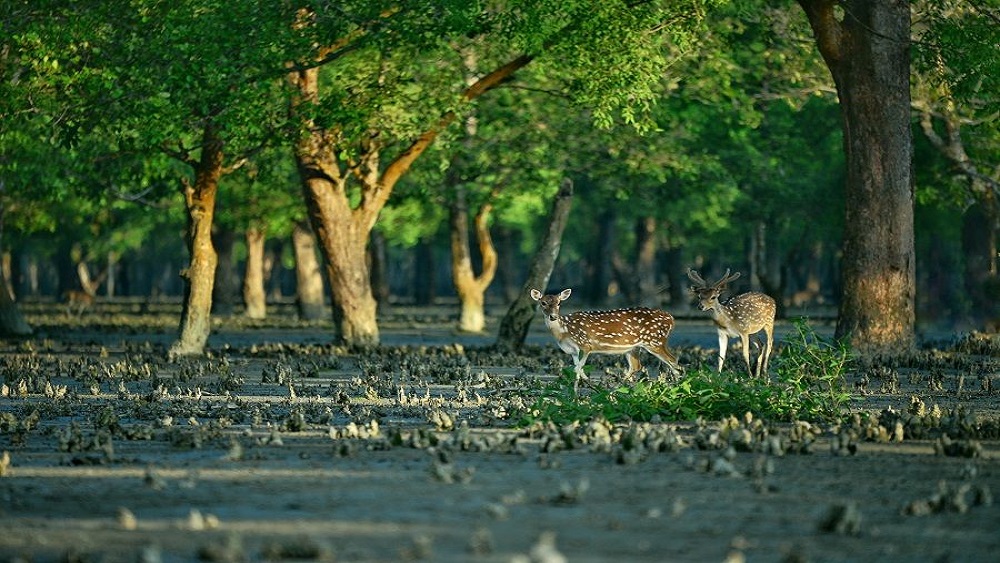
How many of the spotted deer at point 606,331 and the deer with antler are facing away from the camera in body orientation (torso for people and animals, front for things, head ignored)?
0

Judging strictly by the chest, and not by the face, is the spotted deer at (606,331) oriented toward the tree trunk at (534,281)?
no

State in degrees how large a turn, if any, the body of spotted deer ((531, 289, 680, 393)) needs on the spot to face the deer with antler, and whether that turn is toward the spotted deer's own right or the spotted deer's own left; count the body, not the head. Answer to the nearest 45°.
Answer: approximately 135° to the spotted deer's own right

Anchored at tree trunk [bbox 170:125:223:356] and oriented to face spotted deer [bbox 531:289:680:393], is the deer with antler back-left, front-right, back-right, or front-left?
front-left

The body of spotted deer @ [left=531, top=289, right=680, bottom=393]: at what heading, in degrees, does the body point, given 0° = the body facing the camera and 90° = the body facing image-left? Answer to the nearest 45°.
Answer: approximately 90°

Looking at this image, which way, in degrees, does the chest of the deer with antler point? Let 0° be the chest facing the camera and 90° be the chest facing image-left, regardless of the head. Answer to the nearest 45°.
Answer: approximately 45°

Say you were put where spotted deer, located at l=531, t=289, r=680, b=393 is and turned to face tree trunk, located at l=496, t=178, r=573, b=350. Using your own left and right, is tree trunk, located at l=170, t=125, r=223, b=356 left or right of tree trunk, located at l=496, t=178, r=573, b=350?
left

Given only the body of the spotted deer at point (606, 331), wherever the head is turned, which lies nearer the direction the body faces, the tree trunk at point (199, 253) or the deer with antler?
the tree trunk
